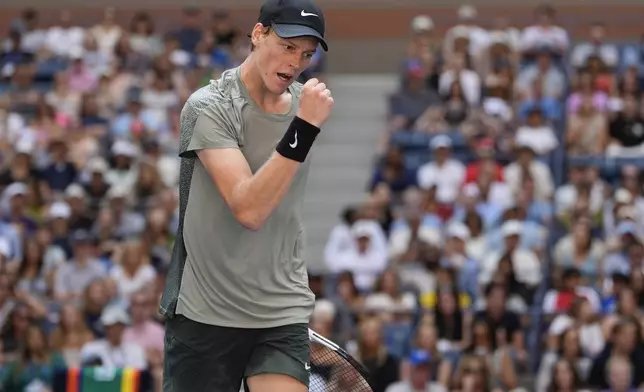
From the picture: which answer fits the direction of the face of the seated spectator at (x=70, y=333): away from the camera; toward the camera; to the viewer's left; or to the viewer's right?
toward the camera

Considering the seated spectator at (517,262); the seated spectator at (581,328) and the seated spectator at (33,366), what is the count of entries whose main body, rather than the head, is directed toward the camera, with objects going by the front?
3

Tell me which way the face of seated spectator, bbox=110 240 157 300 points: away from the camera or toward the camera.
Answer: toward the camera

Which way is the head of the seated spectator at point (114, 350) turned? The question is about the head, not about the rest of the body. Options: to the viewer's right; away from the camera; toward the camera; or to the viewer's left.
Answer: toward the camera

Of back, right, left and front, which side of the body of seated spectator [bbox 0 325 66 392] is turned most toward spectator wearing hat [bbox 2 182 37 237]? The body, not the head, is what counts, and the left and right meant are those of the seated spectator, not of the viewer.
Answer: back

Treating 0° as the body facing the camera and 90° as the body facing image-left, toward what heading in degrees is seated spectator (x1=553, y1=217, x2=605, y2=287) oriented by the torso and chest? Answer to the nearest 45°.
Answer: approximately 0°

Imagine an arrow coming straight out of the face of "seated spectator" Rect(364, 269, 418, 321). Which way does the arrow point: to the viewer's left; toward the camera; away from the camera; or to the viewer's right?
toward the camera

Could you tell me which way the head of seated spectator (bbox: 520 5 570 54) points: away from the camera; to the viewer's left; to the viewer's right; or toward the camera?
toward the camera

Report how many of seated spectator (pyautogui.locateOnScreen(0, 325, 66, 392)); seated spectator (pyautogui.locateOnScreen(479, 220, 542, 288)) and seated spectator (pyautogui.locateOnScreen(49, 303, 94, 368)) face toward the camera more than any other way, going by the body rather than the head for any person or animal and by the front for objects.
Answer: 3

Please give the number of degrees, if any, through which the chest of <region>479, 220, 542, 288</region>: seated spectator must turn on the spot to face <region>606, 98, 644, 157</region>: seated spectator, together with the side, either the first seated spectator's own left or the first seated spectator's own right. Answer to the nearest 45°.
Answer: approximately 135° to the first seated spectator's own left

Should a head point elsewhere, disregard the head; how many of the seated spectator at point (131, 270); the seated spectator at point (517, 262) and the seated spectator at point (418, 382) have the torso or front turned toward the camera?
3

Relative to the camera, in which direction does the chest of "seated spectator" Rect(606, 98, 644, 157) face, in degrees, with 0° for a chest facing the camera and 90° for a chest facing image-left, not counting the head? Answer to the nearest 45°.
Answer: approximately 0°

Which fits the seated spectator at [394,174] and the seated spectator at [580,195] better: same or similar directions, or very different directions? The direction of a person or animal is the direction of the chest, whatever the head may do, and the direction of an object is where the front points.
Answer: same or similar directions

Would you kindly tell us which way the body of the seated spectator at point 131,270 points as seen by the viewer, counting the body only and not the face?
toward the camera

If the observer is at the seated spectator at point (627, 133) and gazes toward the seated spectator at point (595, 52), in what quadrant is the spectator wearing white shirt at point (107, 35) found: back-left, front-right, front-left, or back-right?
front-left

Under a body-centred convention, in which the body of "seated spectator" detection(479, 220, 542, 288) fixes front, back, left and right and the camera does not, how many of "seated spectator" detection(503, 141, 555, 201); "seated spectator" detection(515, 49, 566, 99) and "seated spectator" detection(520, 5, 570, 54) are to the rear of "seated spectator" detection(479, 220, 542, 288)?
3

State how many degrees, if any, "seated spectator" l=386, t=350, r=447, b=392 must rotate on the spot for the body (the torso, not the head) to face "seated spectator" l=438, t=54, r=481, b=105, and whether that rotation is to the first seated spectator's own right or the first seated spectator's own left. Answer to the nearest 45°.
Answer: approximately 180°

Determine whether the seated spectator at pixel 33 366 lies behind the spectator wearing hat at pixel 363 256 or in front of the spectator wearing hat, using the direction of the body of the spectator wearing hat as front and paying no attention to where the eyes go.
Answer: in front

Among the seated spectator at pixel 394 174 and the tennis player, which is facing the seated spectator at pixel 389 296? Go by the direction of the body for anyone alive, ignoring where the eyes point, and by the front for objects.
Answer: the seated spectator at pixel 394 174
